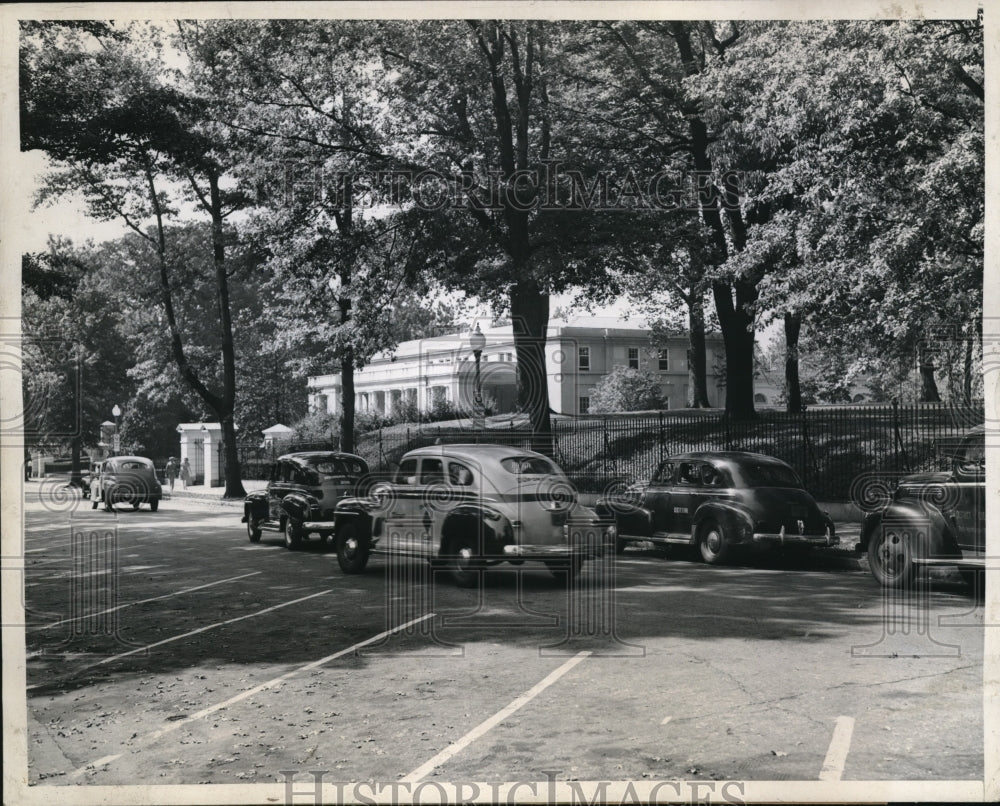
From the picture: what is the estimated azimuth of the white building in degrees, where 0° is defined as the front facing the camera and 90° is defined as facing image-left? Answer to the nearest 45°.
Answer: approximately 45°

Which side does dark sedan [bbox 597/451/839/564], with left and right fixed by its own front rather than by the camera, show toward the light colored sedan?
left

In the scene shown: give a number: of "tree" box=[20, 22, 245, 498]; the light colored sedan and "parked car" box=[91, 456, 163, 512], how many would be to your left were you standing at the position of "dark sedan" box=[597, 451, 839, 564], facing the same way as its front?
3

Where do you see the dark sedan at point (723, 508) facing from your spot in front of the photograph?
facing away from the viewer and to the left of the viewer

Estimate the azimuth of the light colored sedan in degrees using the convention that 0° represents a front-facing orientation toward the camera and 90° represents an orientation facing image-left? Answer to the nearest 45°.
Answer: approximately 135°

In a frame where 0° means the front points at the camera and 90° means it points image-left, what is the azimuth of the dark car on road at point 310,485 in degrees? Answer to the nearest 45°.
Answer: approximately 135°

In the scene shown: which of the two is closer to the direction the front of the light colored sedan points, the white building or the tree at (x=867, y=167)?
the white building
